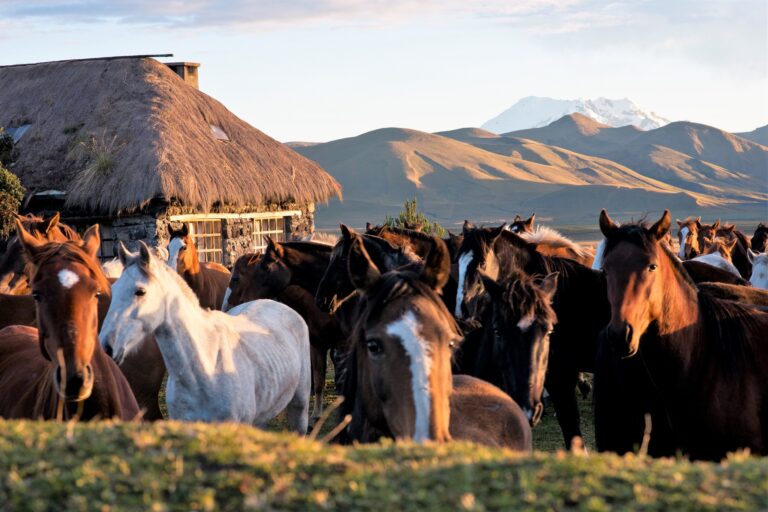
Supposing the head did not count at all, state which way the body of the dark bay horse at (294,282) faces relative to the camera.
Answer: to the viewer's left

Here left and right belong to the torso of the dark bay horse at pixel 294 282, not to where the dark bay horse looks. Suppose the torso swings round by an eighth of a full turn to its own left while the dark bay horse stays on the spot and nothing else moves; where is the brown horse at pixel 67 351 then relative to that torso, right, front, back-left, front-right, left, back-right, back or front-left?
front-left

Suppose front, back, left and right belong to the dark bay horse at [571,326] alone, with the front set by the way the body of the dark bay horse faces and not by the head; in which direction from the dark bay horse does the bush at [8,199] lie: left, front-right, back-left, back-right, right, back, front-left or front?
right

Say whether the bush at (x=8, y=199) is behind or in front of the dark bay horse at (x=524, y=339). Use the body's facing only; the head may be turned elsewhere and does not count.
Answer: behind

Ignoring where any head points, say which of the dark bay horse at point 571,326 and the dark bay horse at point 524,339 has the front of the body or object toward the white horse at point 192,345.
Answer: the dark bay horse at point 571,326

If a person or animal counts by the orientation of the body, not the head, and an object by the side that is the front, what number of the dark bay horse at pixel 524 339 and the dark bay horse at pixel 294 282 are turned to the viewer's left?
1

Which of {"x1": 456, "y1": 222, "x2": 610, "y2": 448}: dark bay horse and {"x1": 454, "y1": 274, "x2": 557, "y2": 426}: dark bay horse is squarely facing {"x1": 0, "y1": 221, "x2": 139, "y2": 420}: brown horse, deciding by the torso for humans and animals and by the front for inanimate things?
{"x1": 456, "y1": 222, "x2": 610, "y2": 448}: dark bay horse

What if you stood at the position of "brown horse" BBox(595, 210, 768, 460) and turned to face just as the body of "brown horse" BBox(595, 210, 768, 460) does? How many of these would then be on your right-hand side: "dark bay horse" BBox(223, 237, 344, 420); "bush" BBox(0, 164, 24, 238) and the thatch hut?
3

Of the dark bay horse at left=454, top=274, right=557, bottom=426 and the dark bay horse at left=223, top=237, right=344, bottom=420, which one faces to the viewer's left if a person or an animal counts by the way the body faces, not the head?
the dark bay horse at left=223, top=237, right=344, bottom=420

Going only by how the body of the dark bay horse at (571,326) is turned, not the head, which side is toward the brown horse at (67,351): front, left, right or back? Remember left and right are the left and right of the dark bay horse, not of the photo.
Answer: front

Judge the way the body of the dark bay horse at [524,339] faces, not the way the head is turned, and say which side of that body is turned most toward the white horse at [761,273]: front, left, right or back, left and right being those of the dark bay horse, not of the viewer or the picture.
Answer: left

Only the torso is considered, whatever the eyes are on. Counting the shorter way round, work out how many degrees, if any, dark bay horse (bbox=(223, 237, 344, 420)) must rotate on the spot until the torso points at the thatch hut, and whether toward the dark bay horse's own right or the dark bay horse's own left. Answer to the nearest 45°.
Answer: approximately 90° to the dark bay horse's own right

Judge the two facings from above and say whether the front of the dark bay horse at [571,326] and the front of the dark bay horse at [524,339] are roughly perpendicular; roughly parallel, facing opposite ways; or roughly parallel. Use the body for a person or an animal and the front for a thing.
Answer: roughly perpendicular

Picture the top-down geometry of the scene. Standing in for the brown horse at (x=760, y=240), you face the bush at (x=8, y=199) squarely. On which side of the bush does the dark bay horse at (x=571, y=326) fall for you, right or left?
left
